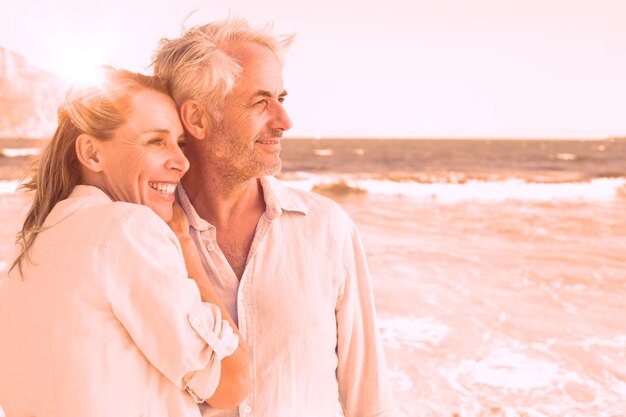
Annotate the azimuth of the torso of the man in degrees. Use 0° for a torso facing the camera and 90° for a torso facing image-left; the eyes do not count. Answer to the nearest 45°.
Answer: approximately 0°
